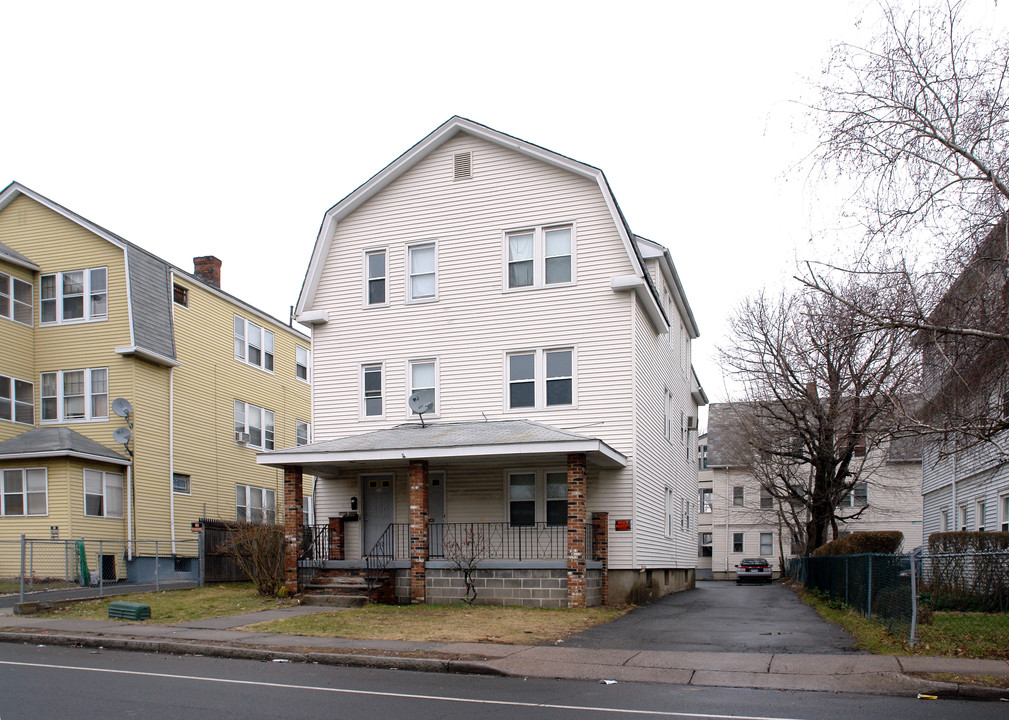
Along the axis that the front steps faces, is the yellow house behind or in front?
behind

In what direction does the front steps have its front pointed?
toward the camera

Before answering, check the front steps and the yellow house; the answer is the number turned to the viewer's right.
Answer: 0

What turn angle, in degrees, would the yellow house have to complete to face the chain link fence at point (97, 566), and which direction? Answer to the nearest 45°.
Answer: approximately 45° to its left

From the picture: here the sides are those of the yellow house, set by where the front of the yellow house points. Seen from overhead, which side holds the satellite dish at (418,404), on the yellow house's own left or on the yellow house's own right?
on the yellow house's own left

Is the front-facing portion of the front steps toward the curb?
yes

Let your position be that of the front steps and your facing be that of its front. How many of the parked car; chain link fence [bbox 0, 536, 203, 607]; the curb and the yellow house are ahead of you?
1
